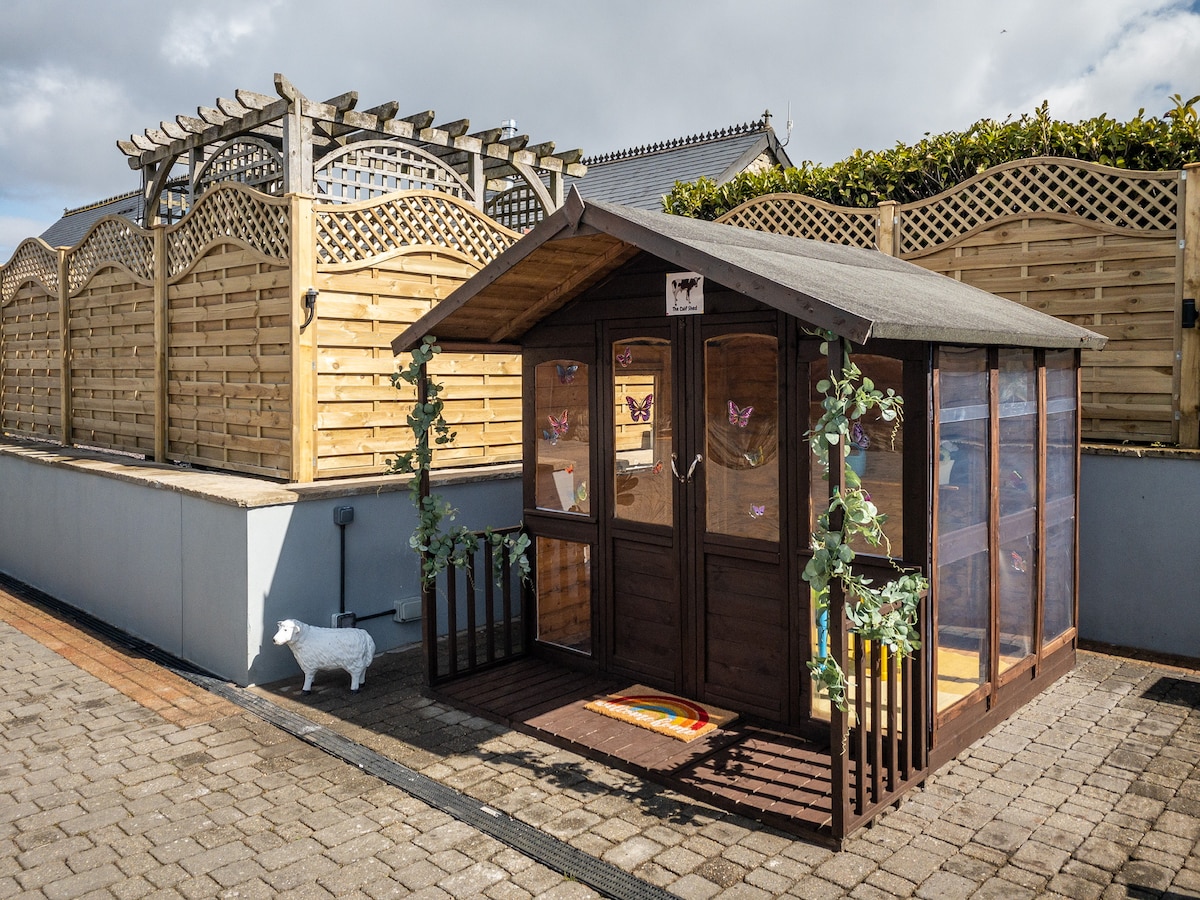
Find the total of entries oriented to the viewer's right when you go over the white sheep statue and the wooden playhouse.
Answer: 0

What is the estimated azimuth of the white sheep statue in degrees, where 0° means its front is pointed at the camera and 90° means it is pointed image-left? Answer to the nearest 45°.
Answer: approximately 90°

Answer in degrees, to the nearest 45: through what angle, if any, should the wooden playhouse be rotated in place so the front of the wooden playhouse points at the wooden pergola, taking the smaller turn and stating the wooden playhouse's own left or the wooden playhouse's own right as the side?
approximately 90° to the wooden playhouse's own right

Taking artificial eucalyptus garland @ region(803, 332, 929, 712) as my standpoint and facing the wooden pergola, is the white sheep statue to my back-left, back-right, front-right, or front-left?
front-left

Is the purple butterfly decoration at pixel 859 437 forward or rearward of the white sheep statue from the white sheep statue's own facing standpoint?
rearward

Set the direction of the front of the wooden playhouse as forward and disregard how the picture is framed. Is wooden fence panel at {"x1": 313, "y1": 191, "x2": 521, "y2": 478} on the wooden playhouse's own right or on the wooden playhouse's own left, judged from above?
on the wooden playhouse's own right

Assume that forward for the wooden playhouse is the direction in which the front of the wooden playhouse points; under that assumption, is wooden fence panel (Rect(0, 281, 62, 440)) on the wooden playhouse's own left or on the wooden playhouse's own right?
on the wooden playhouse's own right

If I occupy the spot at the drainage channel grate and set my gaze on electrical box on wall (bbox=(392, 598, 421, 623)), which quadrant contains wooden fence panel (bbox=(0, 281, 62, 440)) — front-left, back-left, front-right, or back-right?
front-left

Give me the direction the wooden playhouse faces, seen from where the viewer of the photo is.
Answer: facing the viewer and to the left of the viewer
